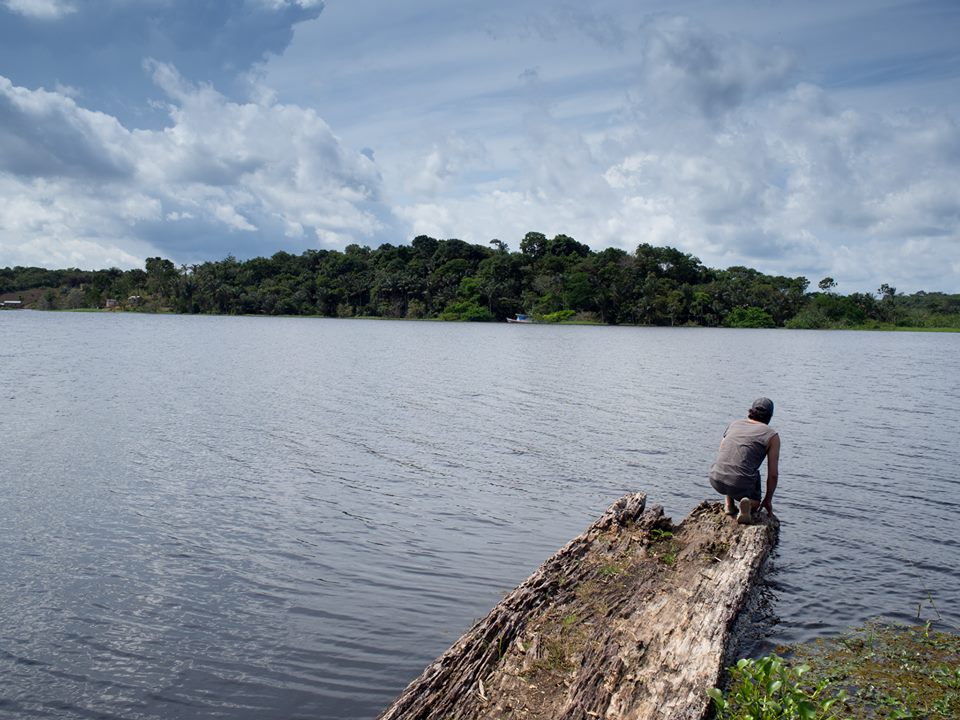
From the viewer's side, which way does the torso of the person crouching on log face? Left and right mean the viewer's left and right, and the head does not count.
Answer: facing away from the viewer and to the right of the viewer

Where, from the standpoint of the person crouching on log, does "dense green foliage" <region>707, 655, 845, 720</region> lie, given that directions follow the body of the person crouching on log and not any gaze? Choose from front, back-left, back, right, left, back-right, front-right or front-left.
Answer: back-right
